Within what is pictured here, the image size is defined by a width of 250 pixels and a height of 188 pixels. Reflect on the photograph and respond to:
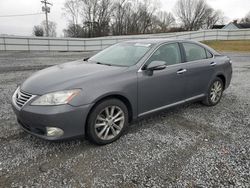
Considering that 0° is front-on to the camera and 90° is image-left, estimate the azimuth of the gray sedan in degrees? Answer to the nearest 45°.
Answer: approximately 45°

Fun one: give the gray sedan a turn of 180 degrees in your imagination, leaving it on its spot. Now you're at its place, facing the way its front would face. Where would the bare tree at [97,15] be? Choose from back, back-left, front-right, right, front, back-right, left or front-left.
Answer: front-left
